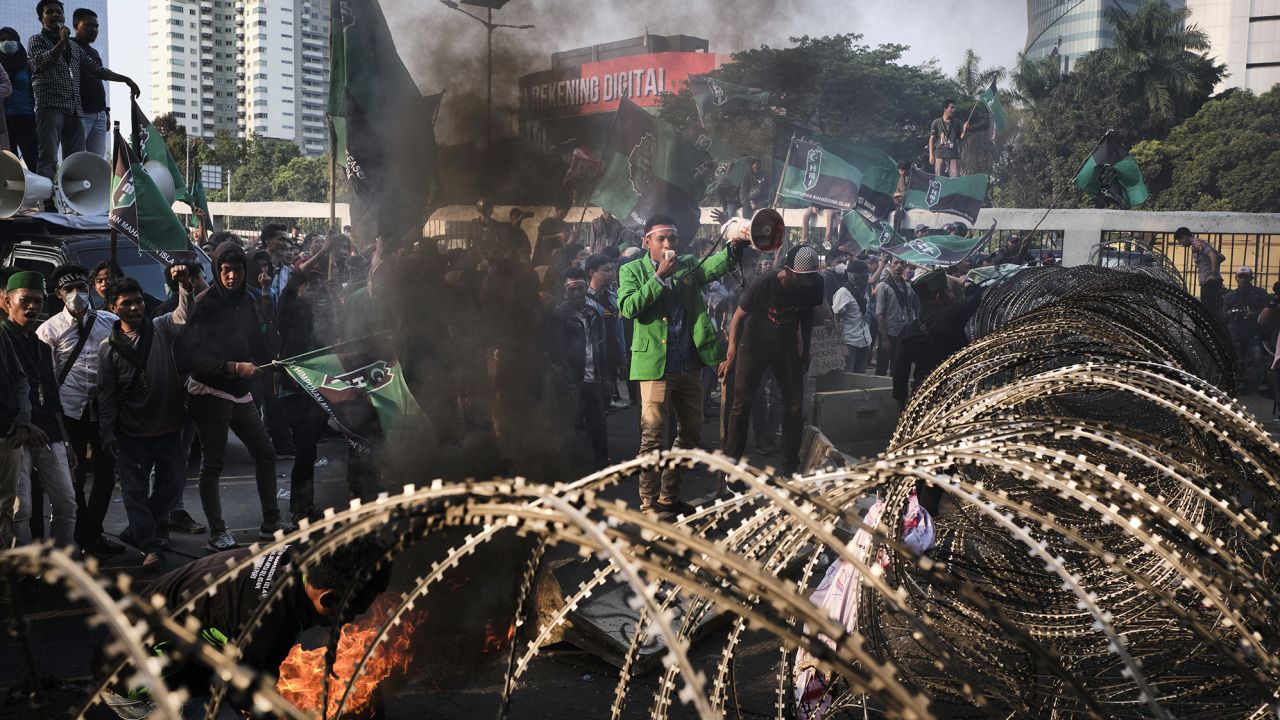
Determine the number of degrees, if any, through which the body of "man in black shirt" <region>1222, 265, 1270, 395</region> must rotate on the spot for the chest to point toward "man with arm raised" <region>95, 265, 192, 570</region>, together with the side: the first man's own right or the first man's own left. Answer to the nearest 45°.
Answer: approximately 45° to the first man's own right

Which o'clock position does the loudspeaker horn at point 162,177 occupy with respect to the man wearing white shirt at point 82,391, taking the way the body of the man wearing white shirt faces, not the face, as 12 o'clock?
The loudspeaker horn is roughly at 8 o'clock from the man wearing white shirt.

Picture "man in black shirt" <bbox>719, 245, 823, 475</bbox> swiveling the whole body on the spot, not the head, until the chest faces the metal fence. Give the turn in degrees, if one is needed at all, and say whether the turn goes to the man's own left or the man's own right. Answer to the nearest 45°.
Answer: approximately 135° to the man's own left

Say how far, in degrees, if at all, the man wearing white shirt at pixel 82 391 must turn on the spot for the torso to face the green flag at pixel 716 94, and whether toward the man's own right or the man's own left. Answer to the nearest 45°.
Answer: approximately 90° to the man's own left

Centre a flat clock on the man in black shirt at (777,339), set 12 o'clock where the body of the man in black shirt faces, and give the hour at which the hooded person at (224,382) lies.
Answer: The hooded person is roughly at 2 o'clock from the man in black shirt.

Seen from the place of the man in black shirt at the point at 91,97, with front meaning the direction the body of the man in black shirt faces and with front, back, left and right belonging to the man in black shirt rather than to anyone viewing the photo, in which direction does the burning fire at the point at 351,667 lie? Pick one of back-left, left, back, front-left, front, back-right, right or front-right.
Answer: front-right

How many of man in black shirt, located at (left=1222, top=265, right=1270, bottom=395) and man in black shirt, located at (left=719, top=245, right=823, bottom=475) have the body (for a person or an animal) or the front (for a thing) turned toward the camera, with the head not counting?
2

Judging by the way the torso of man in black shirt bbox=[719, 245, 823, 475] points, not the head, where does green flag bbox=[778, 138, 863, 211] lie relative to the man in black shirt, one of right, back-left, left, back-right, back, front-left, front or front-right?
back

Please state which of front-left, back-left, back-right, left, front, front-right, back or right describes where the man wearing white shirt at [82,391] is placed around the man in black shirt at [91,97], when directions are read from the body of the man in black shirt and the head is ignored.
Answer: front-right

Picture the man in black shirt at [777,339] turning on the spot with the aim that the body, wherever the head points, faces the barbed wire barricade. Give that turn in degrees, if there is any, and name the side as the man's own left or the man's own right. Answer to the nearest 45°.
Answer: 0° — they already face it

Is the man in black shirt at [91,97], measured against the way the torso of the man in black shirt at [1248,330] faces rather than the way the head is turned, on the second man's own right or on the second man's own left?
on the second man's own right
